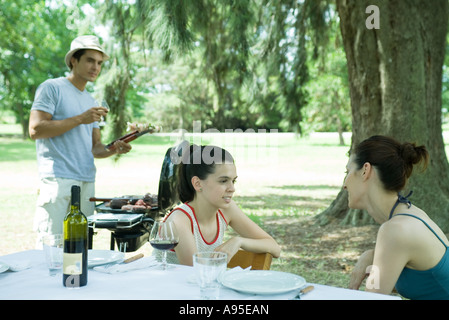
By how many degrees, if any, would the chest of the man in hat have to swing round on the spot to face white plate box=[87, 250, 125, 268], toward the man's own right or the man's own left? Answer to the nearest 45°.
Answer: approximately 45° to the man's own right

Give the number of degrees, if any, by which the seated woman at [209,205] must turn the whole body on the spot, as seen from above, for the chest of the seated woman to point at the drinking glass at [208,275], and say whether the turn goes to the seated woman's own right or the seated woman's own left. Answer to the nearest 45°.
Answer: approximately 45° to the seated woman's own right

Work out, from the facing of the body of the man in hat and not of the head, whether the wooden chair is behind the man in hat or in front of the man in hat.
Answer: in front

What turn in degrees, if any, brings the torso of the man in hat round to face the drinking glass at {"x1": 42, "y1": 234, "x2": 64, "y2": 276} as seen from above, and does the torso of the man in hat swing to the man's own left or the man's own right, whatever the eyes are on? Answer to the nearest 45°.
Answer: approximately 45° to the man's own right

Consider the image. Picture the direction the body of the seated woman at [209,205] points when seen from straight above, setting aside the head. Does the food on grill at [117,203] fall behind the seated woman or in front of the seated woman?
behind

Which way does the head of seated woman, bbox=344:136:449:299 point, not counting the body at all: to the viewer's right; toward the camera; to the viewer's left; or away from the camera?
to the viewer's left

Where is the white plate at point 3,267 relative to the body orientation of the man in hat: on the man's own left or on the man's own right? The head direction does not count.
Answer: on the man's own right

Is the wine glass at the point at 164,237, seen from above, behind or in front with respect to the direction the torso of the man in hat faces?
in front

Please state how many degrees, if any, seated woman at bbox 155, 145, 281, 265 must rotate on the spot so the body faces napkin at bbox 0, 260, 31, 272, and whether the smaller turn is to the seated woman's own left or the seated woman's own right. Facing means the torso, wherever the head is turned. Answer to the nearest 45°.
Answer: approximately 90° to the seated woman's own right

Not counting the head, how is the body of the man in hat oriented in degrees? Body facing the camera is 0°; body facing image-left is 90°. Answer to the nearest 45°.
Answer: approximately 315°

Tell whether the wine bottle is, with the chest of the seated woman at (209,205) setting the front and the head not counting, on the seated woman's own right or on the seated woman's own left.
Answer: on the seated woman's own right
